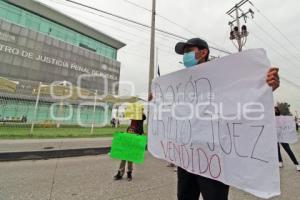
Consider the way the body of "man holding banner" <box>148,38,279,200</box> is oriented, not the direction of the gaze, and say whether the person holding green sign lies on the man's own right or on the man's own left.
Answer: on the man's own right

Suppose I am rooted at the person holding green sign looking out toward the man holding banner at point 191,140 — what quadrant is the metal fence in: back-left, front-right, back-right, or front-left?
back-right

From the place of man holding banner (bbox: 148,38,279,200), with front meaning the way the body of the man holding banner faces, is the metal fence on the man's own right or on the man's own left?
on the man's own right

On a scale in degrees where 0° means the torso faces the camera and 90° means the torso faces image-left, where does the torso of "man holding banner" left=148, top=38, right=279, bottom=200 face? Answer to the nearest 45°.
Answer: approximately 45°
